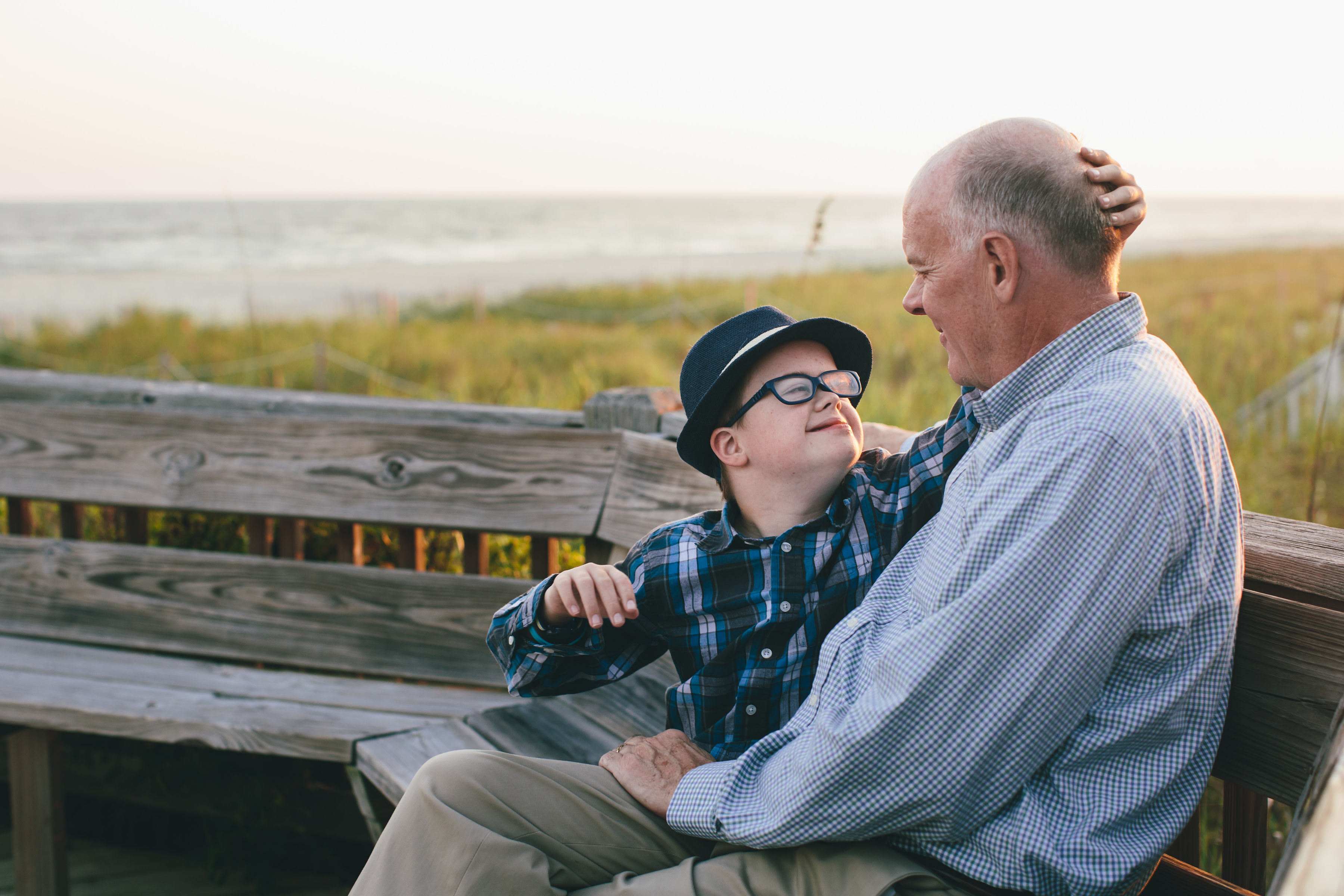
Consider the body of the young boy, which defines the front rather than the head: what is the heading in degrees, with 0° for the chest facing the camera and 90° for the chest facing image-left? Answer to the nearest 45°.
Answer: approximately 315°

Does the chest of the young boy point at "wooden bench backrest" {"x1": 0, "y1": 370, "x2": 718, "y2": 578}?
no

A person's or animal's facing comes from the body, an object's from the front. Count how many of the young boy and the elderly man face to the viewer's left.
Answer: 1

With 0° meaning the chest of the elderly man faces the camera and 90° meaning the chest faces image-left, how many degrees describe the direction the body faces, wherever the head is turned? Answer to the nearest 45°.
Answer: approximately 90°

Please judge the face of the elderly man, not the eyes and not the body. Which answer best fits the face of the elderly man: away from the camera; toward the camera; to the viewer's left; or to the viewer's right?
to the viewer's left

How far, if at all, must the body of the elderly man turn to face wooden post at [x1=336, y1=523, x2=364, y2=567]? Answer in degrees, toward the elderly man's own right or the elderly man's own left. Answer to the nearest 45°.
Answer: approximately 45° to the elderly man's own right

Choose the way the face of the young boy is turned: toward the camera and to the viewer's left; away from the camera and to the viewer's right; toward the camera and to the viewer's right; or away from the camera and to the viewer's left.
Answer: toward the camera and to the viewer's right

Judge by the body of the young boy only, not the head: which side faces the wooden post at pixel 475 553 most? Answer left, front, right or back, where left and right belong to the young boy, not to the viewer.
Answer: back
